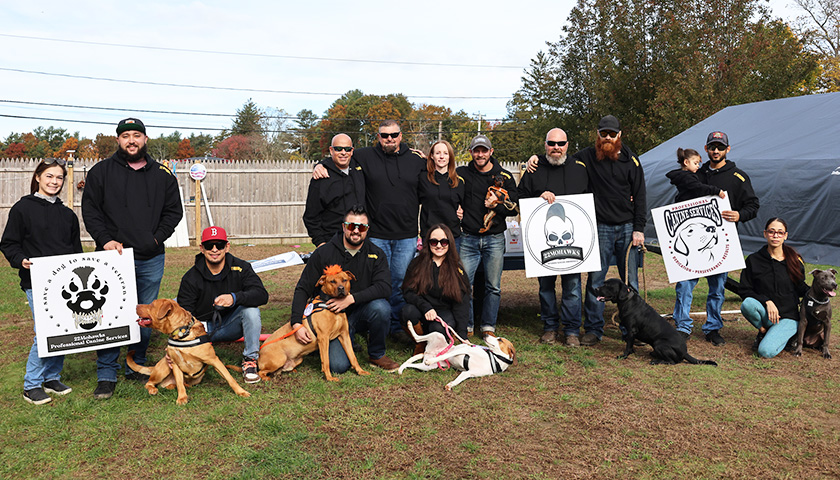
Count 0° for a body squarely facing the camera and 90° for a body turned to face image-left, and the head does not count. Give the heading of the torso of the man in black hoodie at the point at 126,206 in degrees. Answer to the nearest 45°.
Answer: approximately 0°

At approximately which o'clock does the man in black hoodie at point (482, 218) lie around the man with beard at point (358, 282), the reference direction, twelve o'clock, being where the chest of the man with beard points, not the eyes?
The man in black hoodie is roughly at 8 o'clock from the man with beard.

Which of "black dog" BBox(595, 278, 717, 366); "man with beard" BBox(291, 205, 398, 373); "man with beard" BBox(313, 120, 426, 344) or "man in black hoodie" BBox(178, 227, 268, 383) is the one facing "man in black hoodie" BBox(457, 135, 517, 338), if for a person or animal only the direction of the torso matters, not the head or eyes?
the black dog

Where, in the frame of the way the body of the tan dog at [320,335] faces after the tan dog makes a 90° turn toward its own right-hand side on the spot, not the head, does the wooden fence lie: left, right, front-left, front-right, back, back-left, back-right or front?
back-right

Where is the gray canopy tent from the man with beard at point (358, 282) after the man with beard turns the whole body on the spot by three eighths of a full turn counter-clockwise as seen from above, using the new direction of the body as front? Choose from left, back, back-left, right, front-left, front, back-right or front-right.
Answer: front

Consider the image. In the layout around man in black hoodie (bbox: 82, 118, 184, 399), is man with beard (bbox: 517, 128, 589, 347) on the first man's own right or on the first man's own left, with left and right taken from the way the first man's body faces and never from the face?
on the first man's own left

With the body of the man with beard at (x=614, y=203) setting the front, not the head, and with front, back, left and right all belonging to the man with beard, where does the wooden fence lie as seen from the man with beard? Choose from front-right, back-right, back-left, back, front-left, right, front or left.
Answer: back-right

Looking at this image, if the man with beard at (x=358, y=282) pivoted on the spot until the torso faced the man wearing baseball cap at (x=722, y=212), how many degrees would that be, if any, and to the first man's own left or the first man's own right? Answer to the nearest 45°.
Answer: approximately 90° to the first man's own left

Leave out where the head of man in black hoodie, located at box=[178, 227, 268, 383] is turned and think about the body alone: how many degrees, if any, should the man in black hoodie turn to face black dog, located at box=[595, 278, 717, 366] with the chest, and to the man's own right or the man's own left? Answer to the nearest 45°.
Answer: approximately 90° to the man's own left

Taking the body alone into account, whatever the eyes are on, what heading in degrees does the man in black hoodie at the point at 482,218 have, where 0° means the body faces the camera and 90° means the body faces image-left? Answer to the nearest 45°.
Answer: approximately 0°
